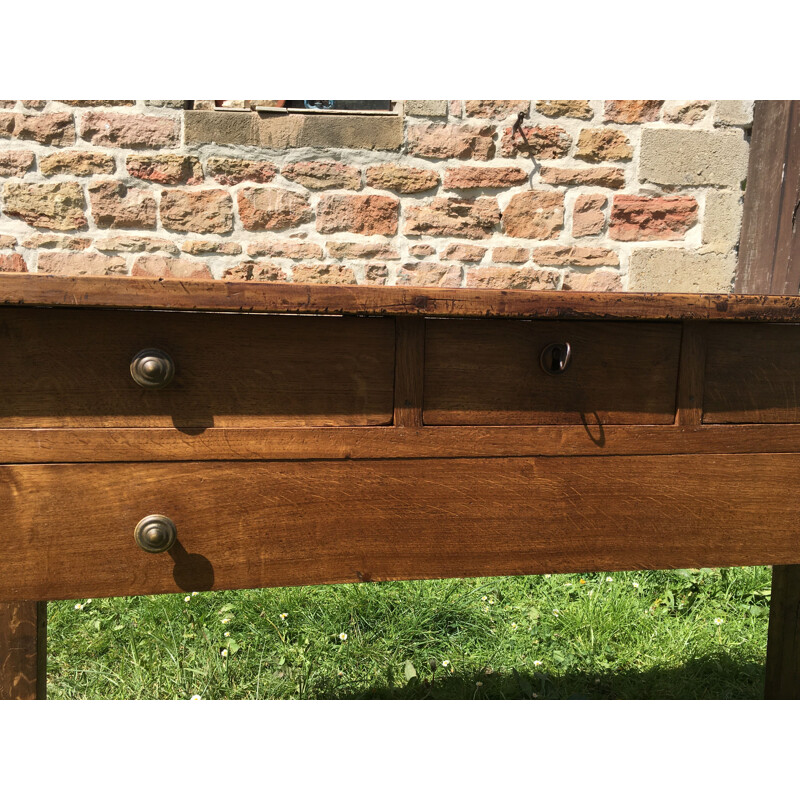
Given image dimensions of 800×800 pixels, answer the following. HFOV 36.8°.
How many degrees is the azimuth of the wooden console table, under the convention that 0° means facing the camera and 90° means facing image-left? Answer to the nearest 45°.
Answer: approximately 0°

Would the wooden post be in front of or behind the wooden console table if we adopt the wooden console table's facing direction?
behind
